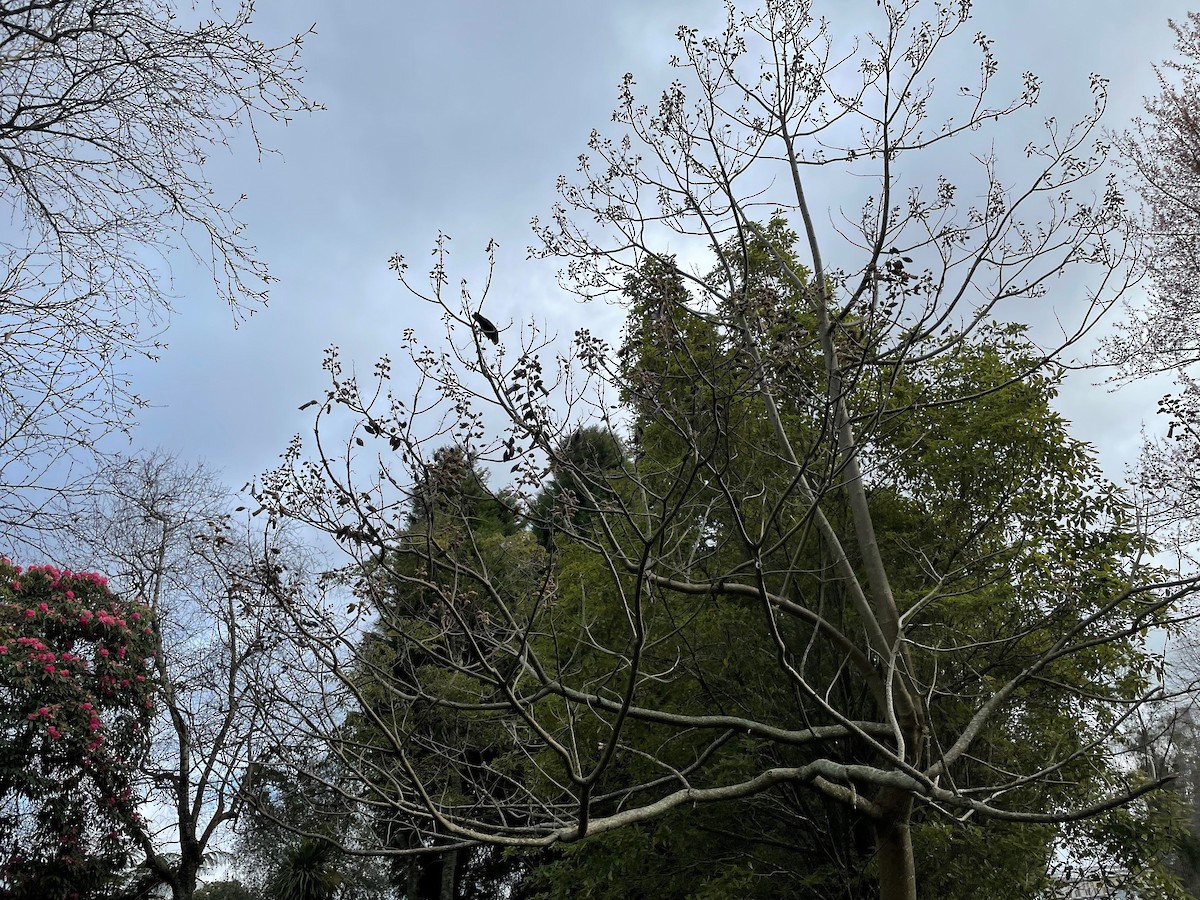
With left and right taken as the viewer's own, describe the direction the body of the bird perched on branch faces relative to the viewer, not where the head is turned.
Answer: facing to the left of the viewer
